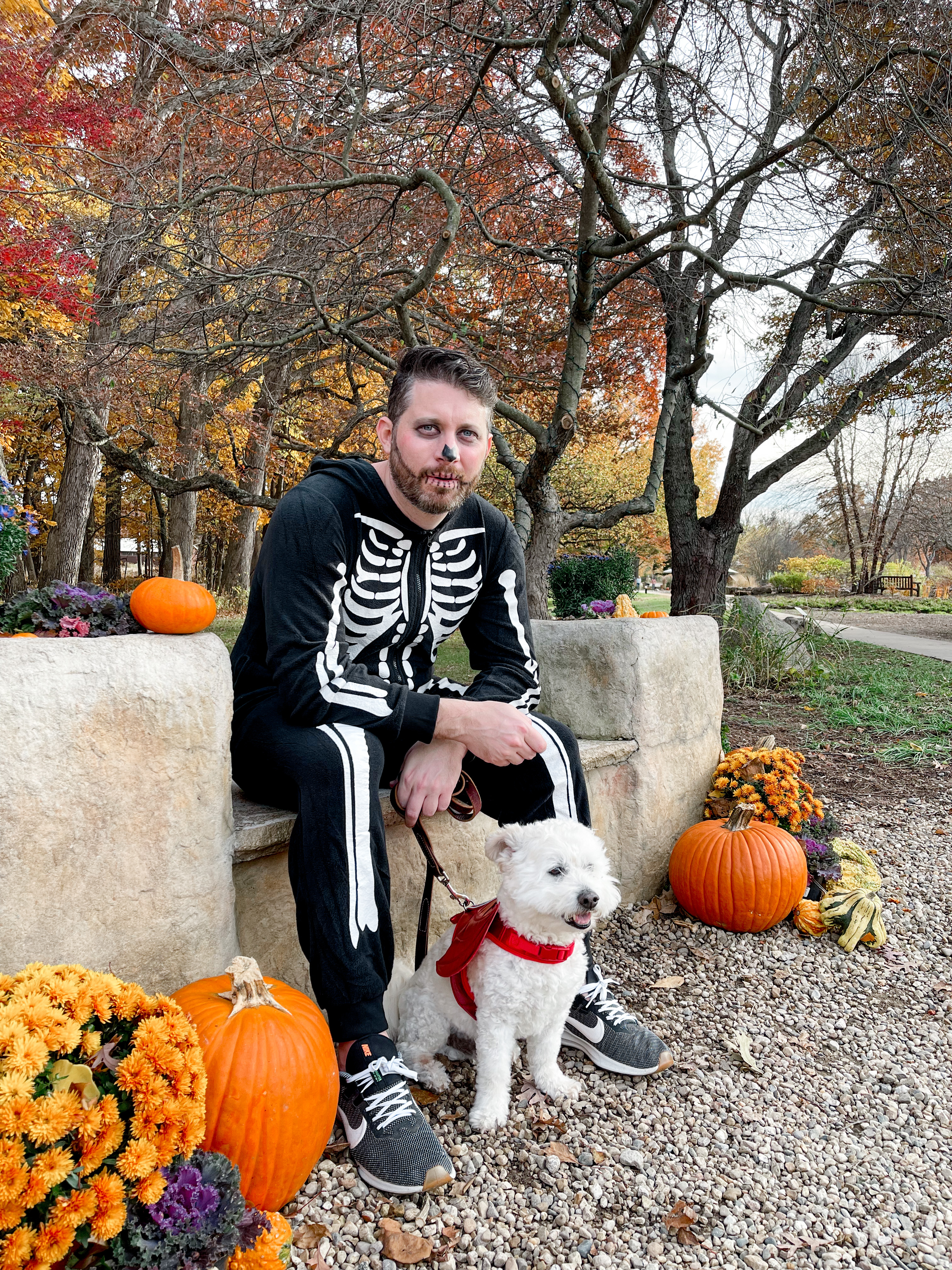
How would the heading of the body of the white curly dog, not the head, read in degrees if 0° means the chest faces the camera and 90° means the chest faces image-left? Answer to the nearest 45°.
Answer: approximately 315°

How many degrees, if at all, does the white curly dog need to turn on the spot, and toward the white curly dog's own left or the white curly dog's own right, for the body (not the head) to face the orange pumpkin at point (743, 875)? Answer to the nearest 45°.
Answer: approximately 90° to the white curly dog's own left

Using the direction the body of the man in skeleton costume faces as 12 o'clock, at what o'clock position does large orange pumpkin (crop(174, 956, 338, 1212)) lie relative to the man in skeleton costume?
The large orange pumpkin is roughly at 2 o'clock from the man in skeleton costume.

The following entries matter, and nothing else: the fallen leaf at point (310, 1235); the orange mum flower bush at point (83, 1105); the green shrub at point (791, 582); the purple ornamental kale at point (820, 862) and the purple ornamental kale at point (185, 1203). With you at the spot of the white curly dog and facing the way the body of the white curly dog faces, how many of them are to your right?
3

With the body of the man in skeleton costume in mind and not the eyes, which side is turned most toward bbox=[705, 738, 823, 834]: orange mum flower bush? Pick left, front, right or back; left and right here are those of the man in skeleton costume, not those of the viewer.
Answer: left

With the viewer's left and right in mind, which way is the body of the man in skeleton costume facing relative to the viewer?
facing the viewer and to the right of the viewer

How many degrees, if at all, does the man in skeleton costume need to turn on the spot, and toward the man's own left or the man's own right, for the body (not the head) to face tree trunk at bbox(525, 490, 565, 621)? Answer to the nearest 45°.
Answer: approximately 135° to the man's own left

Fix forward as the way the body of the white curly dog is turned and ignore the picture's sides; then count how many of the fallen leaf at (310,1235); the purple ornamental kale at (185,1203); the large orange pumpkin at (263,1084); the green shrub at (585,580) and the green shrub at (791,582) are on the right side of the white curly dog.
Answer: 3

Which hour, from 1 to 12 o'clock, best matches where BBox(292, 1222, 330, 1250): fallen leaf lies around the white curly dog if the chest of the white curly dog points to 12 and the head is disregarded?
The fallen leaf is roughly at 3 o'clock from the white curly dog.

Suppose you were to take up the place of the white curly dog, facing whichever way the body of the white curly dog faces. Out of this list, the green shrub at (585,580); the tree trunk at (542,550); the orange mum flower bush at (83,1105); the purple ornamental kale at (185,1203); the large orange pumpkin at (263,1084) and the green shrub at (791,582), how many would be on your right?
3
